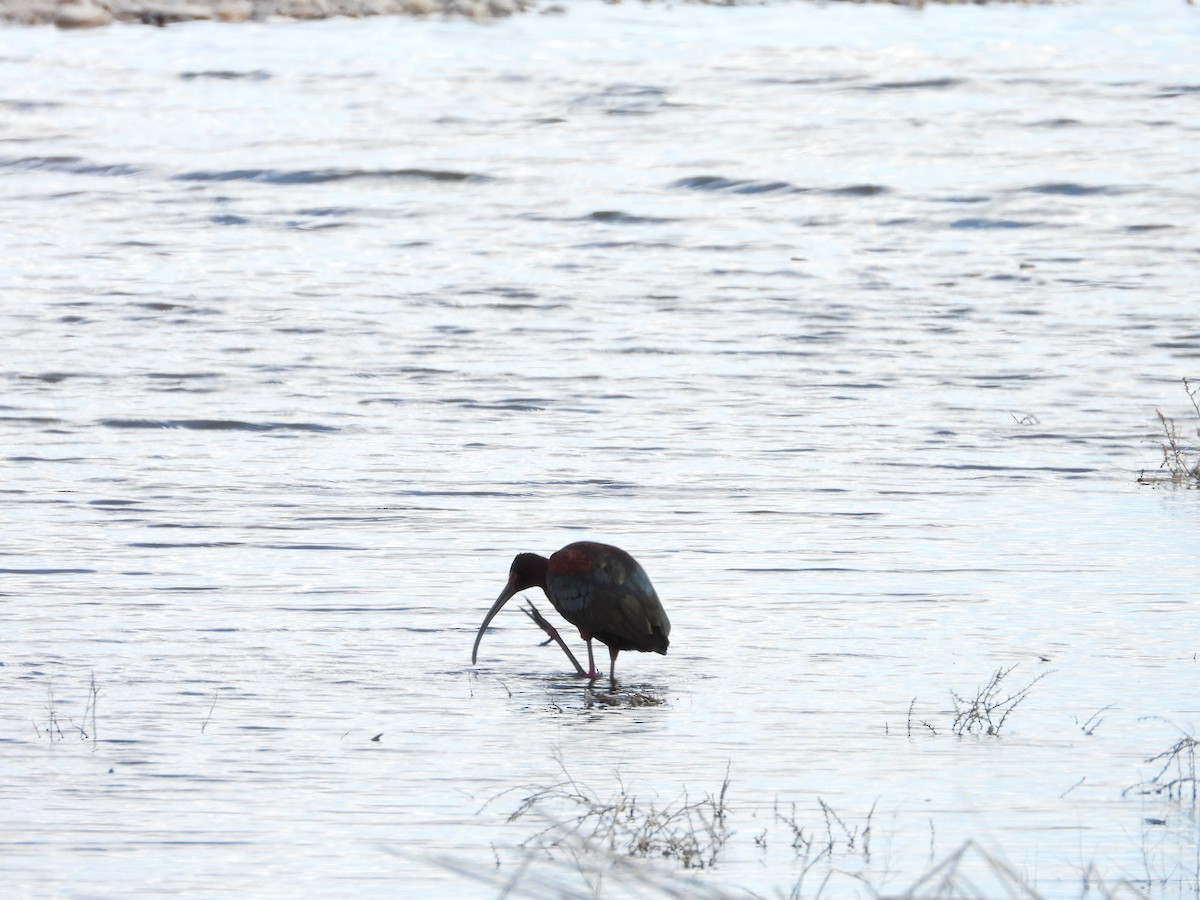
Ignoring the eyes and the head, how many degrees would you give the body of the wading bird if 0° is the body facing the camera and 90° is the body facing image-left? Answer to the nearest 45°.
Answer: approximately 90°

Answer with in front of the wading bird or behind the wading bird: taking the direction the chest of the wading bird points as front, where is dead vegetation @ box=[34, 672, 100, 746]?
in front
